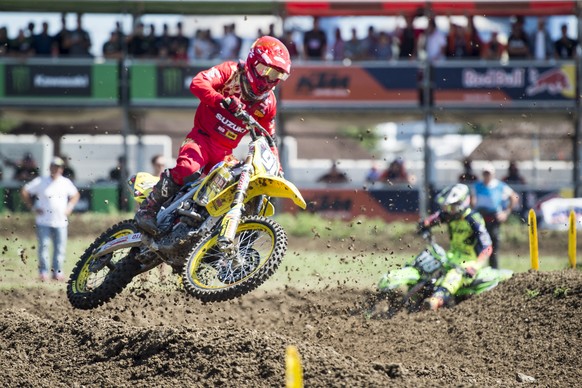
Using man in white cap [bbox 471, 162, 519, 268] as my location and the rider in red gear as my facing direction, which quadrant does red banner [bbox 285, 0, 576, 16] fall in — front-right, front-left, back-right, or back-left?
back-right

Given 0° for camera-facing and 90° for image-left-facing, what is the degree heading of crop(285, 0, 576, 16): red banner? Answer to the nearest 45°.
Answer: approximately 0°

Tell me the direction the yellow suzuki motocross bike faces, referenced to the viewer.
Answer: facing the viewer and to the right of the viewer

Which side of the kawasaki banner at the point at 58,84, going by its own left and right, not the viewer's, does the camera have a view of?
front

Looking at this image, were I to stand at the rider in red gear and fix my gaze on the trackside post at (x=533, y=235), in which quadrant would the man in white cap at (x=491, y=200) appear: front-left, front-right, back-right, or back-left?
front-left

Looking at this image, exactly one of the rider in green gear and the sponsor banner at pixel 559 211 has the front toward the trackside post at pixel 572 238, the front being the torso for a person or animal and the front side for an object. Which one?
the sponsor banner

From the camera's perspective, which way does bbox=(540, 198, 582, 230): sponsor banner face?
toward the camera

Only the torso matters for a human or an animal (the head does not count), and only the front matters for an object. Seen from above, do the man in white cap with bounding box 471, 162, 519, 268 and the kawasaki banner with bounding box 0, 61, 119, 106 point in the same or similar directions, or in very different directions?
same or similar directions

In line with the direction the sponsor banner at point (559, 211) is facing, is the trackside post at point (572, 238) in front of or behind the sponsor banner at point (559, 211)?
in front

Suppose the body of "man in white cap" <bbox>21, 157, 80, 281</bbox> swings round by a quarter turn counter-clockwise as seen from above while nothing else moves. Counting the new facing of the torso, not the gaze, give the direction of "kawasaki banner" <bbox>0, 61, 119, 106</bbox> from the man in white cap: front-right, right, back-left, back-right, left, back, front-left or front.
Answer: left

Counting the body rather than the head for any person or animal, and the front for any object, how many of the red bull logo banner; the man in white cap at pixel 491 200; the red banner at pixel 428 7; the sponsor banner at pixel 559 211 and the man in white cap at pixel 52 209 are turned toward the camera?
5

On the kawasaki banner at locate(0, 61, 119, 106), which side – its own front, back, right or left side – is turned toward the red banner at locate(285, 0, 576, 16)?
left

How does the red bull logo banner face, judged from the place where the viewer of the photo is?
facing the viewer

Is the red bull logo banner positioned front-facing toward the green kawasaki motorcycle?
yes

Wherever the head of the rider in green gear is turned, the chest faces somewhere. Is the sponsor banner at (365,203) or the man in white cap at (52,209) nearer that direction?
the man in white cap

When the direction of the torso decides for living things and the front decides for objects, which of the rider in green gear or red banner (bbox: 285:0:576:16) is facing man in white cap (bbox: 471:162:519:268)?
the red banner

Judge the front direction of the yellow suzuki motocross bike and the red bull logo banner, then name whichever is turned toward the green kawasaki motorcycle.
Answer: the red bull logo banner

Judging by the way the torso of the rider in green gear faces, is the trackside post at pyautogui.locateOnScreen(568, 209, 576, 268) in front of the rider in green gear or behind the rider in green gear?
behind

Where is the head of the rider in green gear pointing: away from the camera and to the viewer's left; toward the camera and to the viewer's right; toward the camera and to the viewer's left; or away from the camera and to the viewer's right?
toward the camera and to the viewer's left

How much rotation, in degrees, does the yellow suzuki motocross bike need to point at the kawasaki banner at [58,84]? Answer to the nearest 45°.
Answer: approximately 135° to its left
